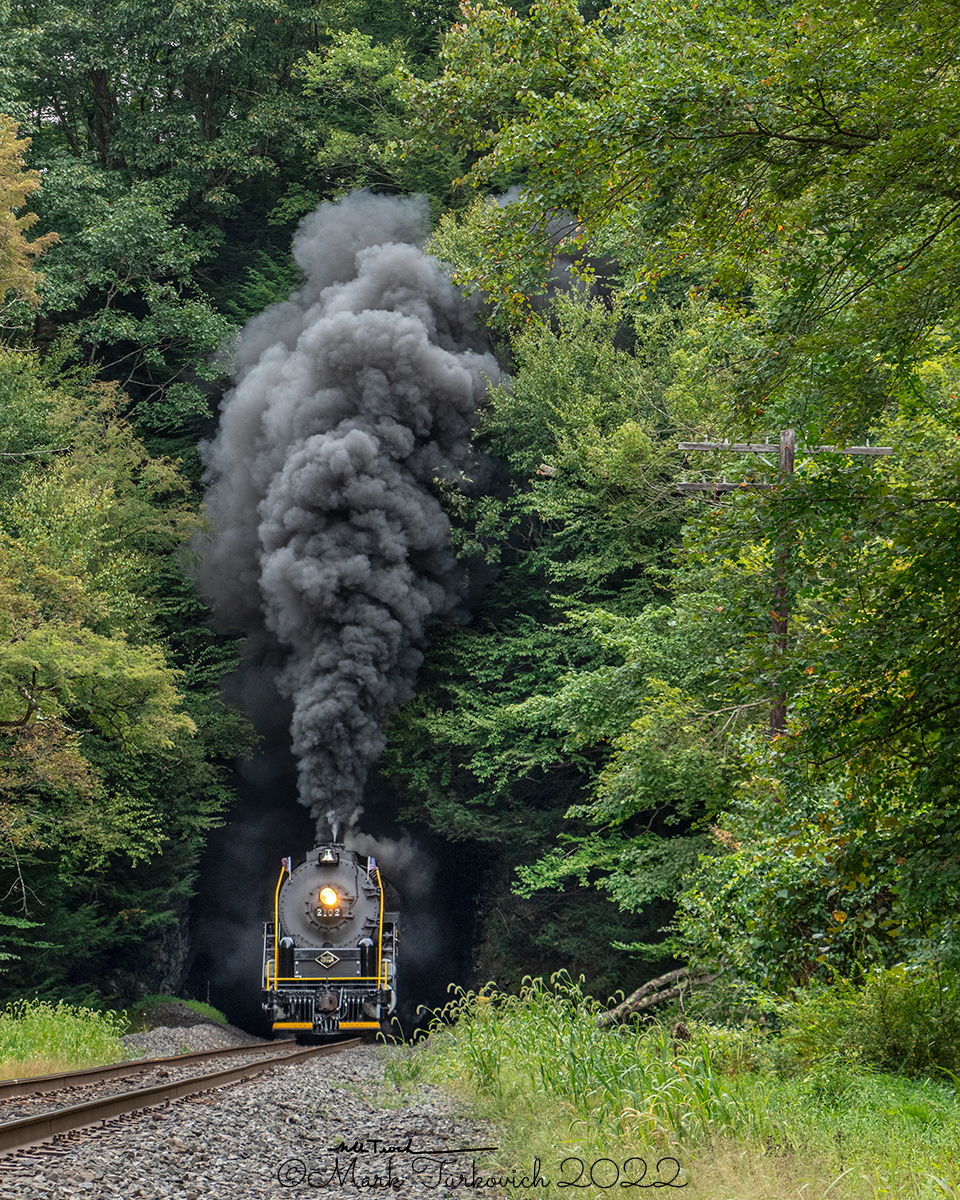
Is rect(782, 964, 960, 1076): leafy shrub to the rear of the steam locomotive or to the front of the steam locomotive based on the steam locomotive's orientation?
to the front

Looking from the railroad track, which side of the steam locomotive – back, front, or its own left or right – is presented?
front

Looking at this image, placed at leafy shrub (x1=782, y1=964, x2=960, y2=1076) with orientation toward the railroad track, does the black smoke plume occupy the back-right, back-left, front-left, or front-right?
front-right

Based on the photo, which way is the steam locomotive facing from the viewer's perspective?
toward the camera
